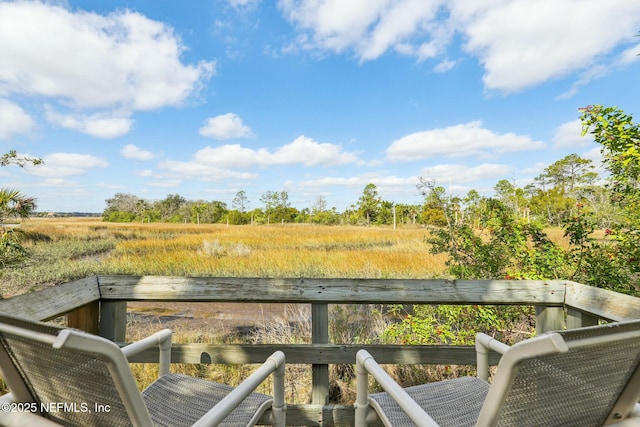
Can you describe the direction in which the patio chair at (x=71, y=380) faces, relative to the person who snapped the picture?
facing away from the viewer and to the right of the viewer

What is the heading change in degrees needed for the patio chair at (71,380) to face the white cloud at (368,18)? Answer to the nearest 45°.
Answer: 0° — it already faces it

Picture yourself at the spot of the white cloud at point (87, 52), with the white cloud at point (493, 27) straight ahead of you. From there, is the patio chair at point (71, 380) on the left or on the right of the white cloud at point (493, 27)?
right

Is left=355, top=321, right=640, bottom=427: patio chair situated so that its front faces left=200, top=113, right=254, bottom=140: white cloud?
yes

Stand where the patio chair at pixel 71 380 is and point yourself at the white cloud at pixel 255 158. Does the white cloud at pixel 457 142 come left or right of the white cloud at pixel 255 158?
right

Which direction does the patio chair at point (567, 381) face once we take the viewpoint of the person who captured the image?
facing away from the viewer and to the left of the viewer

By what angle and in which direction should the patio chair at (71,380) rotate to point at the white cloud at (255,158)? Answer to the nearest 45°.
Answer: approximately 45° to its left

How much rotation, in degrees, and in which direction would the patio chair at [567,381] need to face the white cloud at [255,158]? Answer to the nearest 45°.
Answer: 0° — it already faces it

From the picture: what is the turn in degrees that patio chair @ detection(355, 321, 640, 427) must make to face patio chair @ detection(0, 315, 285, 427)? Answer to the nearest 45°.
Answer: approximately 90° to its left

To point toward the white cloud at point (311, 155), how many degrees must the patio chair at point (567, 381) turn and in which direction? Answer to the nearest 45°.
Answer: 0° — it already faces it
